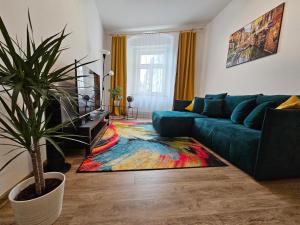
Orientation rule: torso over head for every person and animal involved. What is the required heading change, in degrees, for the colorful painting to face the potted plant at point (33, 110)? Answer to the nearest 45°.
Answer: approximately 45° to its left

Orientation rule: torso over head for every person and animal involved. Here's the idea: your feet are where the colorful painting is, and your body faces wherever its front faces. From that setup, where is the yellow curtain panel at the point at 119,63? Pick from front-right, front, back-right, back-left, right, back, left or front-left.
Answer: front-right

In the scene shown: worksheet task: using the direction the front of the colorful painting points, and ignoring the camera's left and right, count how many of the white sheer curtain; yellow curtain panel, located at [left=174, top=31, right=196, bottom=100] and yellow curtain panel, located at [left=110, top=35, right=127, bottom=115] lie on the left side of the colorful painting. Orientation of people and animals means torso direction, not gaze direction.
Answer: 0

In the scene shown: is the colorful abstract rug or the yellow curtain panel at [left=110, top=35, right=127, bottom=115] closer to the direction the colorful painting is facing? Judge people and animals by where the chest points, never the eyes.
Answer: the colorful abstract rug

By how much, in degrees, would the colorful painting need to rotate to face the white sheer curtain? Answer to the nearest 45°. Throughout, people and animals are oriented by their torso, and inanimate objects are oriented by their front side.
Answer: approximately 45° to its right

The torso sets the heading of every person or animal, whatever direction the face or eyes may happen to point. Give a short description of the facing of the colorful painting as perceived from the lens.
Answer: facing the viewer and to the left of the viewer

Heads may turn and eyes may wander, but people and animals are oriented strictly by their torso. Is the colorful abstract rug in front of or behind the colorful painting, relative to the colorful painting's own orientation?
in front
